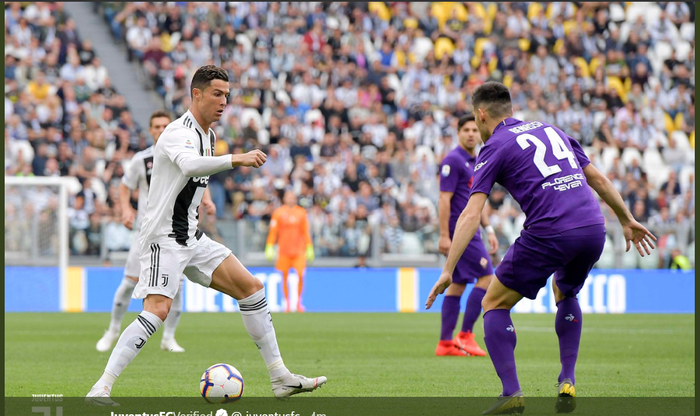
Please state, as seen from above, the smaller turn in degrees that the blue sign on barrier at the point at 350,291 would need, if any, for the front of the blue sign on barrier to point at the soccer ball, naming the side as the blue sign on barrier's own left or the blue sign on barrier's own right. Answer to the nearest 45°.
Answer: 0° — it already faces it

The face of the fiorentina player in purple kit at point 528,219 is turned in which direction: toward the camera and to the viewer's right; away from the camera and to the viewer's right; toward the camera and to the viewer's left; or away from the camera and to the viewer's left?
away from the camera and to the viewer's left

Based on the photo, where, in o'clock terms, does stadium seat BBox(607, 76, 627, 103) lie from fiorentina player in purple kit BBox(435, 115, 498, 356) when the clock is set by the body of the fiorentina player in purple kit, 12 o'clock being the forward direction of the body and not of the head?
The stadium seat is roughly at 8 o'clock from the fiorentina player in purple kit.

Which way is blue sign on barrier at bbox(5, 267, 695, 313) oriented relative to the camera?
toward the camera

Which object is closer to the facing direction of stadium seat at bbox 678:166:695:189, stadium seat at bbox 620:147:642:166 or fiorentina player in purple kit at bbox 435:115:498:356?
the fiorentina player in purple kit

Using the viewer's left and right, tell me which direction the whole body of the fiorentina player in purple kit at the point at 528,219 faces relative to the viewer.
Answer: facing away from the viewer and to the left of the viewer

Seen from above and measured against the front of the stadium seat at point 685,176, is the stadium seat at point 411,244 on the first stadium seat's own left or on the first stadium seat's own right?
on the first stadium seat's own right

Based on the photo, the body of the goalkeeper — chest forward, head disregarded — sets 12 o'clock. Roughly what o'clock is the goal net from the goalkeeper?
The goal net is roughly at 3 o'clock from the goalkeeper.

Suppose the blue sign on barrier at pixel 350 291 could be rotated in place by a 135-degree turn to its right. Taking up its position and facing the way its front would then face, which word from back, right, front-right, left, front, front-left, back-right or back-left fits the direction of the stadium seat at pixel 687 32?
right

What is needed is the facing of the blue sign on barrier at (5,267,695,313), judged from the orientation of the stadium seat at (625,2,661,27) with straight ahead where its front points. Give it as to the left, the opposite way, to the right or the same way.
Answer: the same way

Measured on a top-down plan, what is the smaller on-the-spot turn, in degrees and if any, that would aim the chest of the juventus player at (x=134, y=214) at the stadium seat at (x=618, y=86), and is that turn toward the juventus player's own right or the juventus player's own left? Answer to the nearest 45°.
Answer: approximately 135° to the juventus player's own left

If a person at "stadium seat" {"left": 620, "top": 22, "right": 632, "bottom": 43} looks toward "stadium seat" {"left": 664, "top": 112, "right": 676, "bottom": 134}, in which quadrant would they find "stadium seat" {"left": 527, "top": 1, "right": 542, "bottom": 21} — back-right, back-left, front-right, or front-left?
back-right

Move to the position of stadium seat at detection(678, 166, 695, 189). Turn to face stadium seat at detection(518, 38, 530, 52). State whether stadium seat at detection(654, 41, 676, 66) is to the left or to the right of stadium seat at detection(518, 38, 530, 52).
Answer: right

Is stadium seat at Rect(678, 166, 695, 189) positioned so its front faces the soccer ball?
yes

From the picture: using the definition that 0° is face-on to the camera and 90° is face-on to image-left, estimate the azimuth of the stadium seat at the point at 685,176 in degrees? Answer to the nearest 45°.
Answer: approximately 0°

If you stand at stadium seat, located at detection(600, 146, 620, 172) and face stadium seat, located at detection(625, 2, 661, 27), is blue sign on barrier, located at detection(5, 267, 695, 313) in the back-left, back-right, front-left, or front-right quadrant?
back-left

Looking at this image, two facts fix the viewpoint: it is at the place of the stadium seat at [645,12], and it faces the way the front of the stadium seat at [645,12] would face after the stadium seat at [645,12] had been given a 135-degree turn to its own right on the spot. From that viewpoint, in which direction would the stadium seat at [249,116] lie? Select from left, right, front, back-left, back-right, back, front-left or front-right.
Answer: left

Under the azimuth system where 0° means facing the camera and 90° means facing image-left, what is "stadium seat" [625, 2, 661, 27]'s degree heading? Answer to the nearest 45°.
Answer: approximately 0°

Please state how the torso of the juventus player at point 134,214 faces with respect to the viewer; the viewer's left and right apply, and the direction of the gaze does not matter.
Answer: facing the viewer
